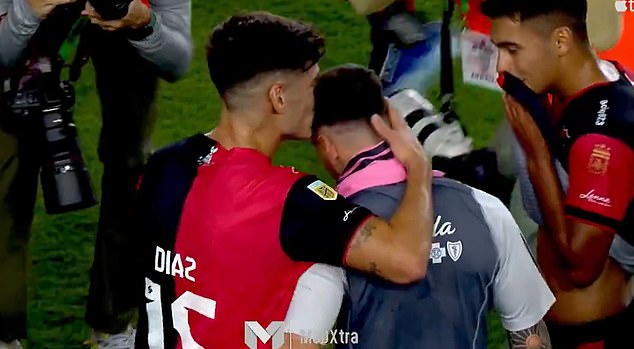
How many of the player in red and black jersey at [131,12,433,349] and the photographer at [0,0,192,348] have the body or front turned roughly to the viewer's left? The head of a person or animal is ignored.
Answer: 0

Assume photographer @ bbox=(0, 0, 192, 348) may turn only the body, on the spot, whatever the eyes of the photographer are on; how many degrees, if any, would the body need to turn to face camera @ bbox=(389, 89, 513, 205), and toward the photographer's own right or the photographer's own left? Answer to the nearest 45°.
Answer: approximately 90° to the photographer's own left

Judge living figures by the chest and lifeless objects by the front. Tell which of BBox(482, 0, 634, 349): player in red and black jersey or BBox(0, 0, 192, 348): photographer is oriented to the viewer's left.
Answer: the player in red and black jersey

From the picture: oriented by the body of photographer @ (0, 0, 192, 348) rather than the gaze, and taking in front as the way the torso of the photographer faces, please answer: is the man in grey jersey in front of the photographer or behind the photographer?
in front

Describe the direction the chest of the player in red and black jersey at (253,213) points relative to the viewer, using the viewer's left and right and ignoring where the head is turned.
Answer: facing away from the viewer and to the right of the viewer

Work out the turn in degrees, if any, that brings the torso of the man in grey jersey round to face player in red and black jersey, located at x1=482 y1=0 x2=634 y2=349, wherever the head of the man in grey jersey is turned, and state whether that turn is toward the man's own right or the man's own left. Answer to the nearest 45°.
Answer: approximately 90° to the man's own right
